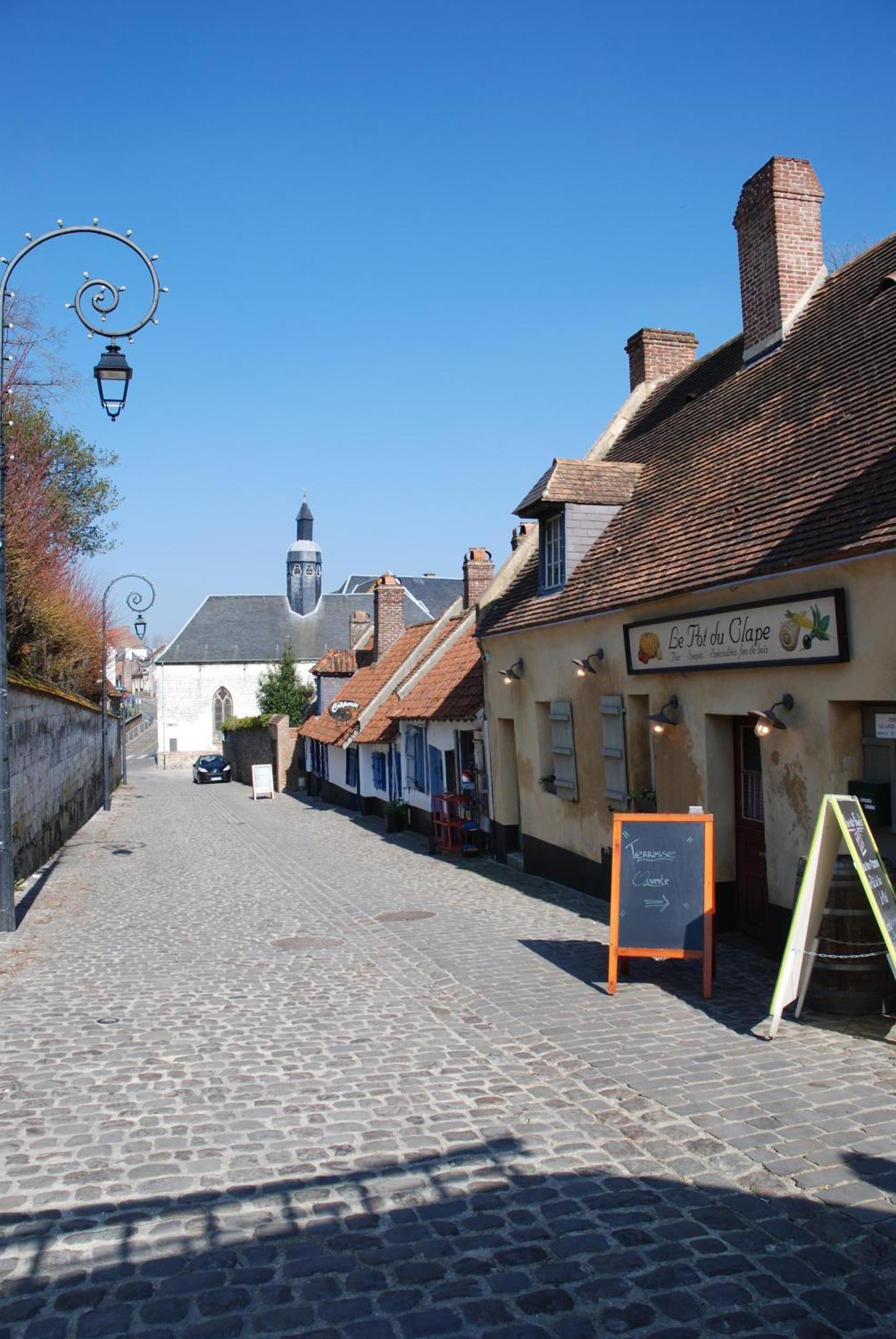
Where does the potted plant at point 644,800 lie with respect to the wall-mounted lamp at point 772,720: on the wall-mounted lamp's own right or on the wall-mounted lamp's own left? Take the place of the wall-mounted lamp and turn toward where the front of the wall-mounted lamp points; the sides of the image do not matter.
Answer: on the wall-mounted lamp's own right

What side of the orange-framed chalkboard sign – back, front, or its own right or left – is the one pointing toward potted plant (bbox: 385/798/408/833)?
back

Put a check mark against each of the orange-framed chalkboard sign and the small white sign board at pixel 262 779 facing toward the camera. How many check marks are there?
2

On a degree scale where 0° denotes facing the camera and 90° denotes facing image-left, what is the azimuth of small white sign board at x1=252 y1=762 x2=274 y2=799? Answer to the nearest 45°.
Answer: approximately 0°

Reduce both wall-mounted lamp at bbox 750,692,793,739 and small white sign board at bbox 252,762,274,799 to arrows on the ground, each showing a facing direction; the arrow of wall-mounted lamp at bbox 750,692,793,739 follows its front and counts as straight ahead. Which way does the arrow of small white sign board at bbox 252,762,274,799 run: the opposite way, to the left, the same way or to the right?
to the left

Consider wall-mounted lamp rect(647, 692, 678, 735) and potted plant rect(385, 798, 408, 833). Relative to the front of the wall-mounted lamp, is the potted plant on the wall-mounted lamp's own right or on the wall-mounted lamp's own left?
on the wall-mounted lamp's own right

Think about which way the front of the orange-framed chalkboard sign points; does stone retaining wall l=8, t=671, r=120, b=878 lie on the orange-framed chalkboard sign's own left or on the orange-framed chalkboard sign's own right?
on the orange-framed chalkboard sign's own right

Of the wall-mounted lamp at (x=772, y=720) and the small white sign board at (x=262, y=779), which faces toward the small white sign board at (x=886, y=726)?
the small white sign board at (x=262, y=779)

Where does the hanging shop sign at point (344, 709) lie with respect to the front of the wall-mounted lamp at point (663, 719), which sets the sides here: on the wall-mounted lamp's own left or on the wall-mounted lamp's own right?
on the wall-mounted lamp's own right

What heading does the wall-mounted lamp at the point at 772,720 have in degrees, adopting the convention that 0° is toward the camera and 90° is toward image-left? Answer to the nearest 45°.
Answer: approximately 45°

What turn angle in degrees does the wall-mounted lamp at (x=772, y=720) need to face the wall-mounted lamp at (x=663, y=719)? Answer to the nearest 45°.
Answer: approximately 90° to its right

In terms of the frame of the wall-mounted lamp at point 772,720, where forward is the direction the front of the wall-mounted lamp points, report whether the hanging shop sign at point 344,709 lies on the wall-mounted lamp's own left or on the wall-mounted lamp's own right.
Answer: on the wall-mounted lamp's own right
